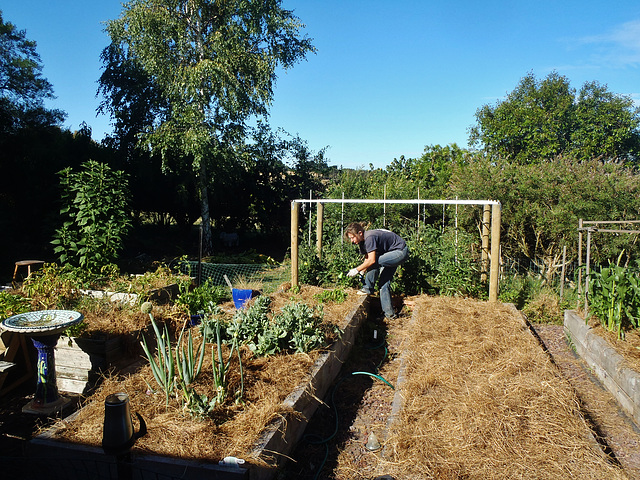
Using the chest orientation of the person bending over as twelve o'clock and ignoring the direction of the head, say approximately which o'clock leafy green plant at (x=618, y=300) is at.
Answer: The leafy green plant is roughly at 7 o'clock from the person bending over.

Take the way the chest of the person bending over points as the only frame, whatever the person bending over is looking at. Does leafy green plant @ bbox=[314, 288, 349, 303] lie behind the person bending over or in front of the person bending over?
in front

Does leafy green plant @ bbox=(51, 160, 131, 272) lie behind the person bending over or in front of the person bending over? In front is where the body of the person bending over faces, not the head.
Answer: in front

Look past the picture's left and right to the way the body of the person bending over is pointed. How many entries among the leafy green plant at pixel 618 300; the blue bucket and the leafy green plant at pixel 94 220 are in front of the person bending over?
2

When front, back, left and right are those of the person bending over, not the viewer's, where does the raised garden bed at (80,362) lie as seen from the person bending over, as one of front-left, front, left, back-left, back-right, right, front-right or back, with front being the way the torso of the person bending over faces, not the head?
front-left

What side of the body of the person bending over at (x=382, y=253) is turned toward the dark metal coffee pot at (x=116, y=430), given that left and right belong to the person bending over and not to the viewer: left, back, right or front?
left

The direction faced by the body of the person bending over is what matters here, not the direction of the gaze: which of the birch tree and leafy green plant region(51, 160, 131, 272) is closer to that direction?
the leafy green plant

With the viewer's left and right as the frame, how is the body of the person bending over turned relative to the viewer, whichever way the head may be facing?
facing to the left of the viewer

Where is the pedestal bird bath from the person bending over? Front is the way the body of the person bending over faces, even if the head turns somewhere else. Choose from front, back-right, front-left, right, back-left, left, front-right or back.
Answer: front-left

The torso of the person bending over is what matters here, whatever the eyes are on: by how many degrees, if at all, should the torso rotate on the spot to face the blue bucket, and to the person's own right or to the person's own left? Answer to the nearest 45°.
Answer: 0° — they already face it

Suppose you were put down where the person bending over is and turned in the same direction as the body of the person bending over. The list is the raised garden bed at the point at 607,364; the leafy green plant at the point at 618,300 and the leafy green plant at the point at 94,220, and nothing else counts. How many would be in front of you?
1
